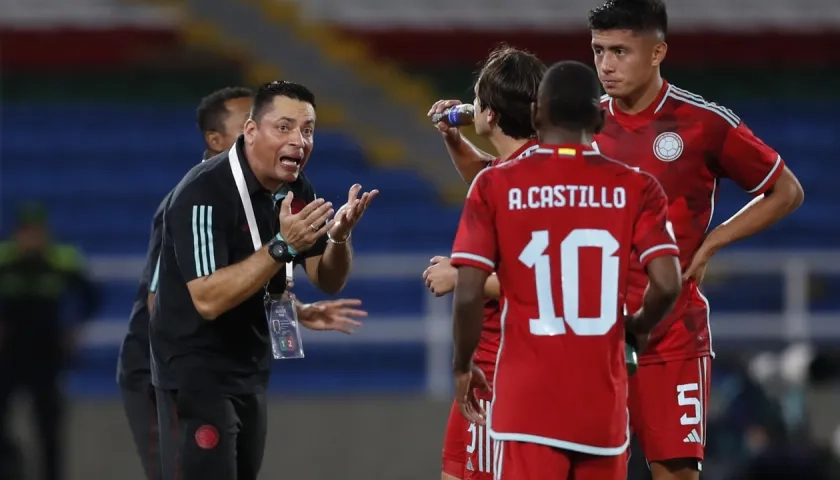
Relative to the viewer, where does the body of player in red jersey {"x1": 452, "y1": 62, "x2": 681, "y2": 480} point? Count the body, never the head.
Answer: away from the camera

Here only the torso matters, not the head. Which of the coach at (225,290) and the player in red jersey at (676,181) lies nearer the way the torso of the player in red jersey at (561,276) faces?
the player in red jersey

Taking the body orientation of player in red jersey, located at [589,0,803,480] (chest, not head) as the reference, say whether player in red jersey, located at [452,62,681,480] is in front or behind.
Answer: in front

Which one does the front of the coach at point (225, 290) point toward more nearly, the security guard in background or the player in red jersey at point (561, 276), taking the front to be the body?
the player in red jersey

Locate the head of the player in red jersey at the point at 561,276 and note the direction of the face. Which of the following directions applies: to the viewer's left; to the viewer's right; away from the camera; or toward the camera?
away from the camera

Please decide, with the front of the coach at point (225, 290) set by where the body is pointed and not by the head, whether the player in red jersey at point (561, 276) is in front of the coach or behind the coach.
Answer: in front

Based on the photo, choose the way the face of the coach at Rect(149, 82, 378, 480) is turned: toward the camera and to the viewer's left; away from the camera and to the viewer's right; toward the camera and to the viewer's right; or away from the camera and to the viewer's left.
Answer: toward the camera and to the viewer's right

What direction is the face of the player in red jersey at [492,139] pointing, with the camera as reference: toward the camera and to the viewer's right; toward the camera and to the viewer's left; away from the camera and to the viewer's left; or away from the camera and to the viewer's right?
away from the camera and to the viewer's left

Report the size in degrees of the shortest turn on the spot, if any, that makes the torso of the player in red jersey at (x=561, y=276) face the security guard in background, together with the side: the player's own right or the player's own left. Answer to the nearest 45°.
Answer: approximately 45° to the player's own left
